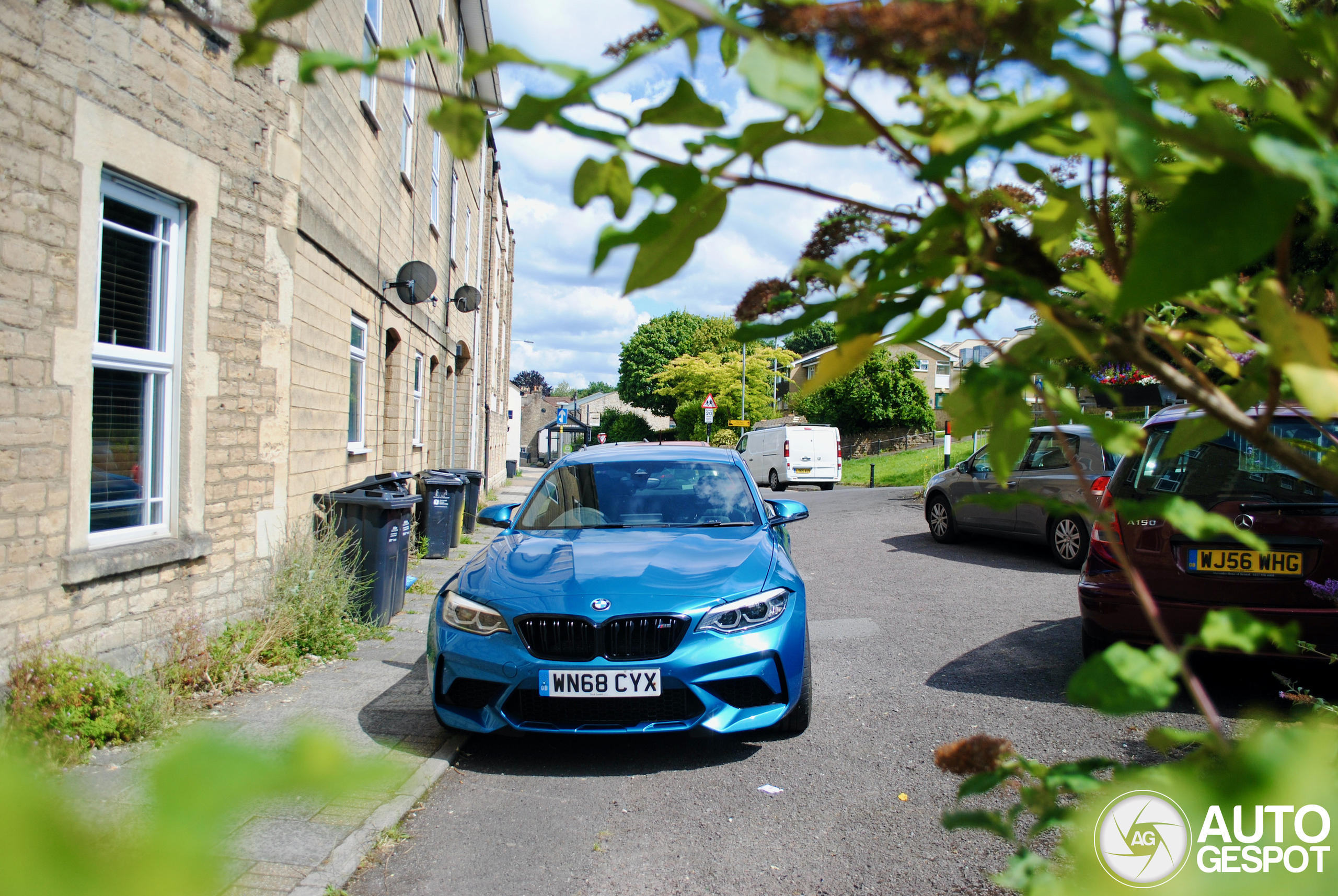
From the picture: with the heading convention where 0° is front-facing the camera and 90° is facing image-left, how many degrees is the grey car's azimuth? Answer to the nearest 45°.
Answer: approximately 135°

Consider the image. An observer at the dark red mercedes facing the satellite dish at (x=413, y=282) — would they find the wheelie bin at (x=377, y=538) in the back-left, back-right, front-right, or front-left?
front-left

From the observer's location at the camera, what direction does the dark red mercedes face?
facing away from the viewer

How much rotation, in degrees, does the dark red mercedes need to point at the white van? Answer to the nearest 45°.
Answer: approximately 45° to its left

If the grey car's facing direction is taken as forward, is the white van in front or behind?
in front

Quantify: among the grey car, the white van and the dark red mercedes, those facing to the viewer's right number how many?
0

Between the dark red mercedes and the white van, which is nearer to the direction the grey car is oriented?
the white van

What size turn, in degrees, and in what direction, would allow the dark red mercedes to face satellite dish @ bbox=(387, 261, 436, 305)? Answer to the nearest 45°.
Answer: approximately 90° to its left

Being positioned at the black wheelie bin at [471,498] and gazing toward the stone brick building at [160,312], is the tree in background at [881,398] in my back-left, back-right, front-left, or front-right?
back-left

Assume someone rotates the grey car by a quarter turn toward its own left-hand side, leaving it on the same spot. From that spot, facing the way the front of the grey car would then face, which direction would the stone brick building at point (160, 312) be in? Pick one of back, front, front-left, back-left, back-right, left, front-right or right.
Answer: front
